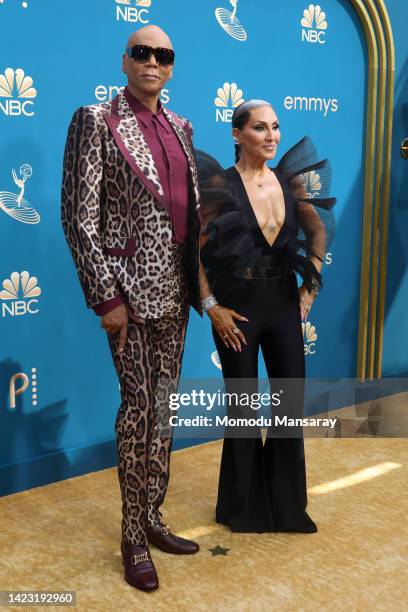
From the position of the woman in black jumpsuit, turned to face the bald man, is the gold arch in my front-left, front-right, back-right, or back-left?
back-right

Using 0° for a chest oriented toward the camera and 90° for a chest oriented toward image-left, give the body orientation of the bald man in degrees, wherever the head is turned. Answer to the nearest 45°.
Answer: approximately 315°

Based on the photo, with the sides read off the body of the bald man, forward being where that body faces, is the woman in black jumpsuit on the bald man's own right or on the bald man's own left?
on the bald man's own left

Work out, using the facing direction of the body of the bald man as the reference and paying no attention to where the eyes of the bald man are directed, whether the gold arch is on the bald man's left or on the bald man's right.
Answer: on the bald man's left
